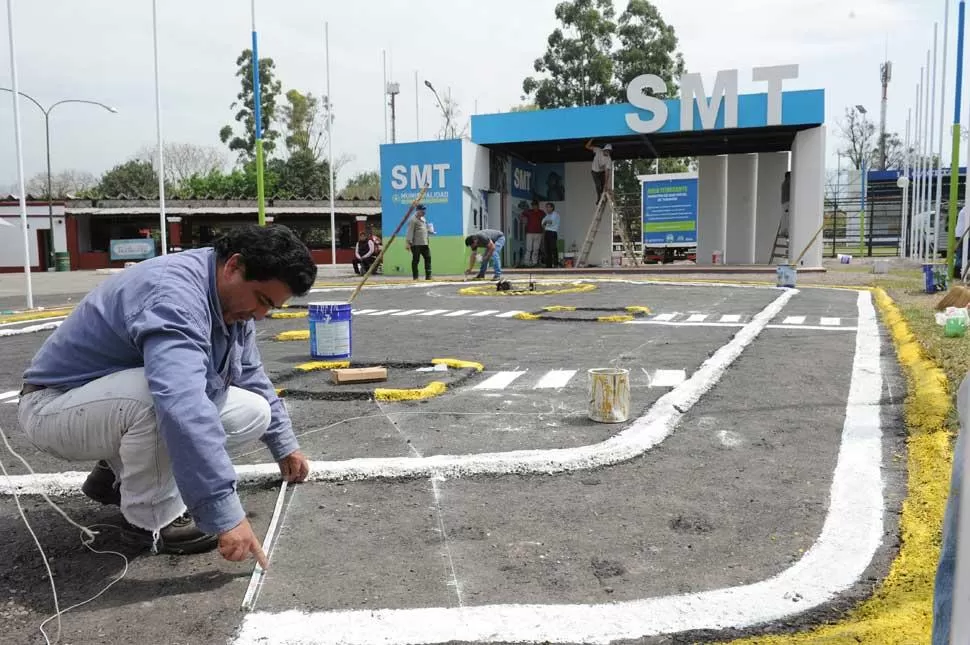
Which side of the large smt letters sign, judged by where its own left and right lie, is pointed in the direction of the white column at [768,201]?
back

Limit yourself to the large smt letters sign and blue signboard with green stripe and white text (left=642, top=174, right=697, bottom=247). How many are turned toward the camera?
2

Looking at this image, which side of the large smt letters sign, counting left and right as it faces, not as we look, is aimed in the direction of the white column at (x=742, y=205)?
back

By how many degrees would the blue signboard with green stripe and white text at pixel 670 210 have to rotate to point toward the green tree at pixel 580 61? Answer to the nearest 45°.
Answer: approximately 135° to its right

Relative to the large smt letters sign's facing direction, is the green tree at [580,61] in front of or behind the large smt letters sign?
behind

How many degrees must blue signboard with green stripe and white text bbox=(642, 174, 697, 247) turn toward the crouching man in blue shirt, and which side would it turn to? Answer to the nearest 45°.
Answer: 0° — it already faces them

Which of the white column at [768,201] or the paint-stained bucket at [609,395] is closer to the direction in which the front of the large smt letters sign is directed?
the paint-stained bucket

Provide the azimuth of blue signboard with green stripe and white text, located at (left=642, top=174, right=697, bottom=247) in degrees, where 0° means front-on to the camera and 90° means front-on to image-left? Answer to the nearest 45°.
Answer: approximately 0°

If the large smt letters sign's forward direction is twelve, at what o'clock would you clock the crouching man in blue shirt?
The crouching man in blue shirt is roughly at 12 o'clock from the large smt letters sign.
